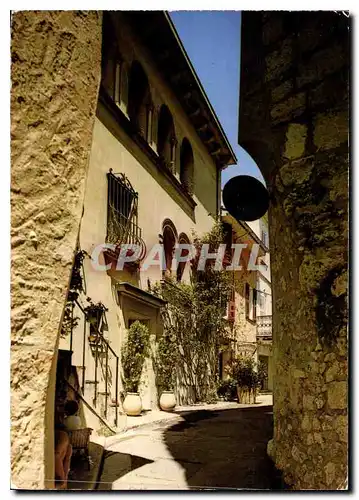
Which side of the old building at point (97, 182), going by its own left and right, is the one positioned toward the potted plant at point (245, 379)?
left

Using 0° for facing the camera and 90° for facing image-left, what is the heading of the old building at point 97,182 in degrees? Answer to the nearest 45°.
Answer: approximately 315°

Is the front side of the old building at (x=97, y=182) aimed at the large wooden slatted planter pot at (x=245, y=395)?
no

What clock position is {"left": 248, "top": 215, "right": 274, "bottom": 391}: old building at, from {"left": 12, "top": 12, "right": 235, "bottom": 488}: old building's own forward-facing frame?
{"left": 248, "top": 215, "right": 274, "bottom": 391}: old building is roughly at 10 o'clock from {"left": 12, "top": 12, "right": 235, "bottom": 488}: old building.
